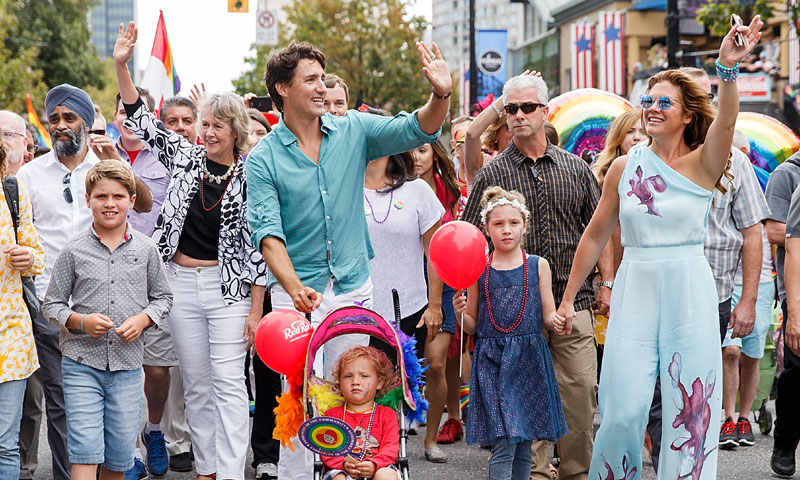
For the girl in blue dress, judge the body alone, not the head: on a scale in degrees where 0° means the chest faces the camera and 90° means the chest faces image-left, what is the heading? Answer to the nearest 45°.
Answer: approximately 0°

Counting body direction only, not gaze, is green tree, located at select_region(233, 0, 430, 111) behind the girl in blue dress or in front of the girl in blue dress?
behind

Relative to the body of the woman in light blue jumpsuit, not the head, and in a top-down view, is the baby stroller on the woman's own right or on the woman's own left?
on the woman's own right

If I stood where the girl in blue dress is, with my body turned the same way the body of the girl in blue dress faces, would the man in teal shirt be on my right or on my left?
on my right

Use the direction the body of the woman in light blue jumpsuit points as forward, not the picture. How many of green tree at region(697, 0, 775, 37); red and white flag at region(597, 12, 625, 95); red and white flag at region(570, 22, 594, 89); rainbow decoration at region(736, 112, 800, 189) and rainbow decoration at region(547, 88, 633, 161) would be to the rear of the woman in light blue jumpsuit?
5

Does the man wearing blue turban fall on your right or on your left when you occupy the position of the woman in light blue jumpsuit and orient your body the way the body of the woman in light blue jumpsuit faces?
on your right

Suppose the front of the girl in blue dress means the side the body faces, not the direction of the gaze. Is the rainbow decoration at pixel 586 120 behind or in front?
behind

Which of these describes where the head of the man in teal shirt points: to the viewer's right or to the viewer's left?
to the viewer's right

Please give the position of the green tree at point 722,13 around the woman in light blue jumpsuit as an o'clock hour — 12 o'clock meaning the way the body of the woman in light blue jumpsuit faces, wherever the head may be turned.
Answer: The green tree is roughly at 6 o'clock from the woman in light blue jumpsuit.

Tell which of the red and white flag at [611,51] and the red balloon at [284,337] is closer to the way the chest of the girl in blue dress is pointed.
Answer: the red balloon

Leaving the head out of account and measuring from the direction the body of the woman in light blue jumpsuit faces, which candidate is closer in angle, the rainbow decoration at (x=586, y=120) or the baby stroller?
the baby stroller
